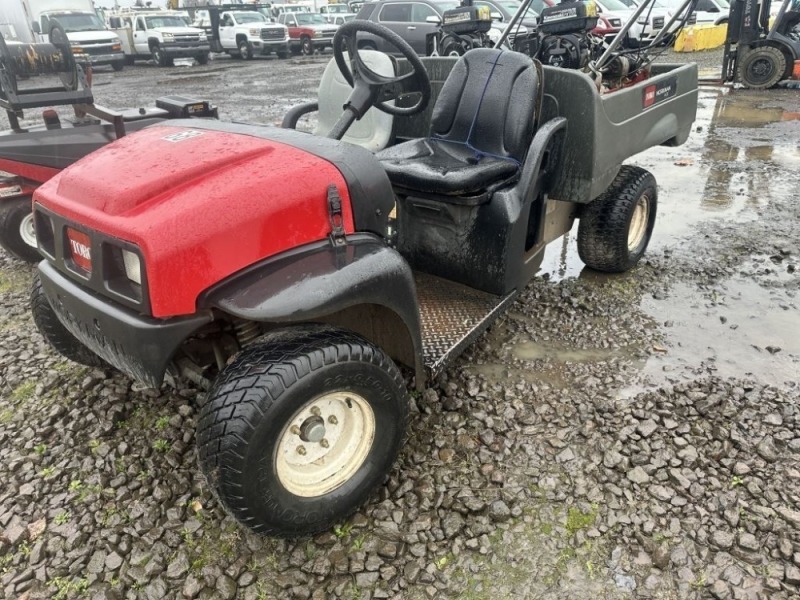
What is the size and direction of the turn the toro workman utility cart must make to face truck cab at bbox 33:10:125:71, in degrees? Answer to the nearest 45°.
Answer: approximately 135° to its right

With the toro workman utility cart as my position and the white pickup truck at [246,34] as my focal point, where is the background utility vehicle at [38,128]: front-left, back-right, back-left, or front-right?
front-left

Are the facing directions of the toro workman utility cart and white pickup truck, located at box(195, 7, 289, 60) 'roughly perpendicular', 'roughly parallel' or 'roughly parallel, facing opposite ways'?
roughly perpendicular

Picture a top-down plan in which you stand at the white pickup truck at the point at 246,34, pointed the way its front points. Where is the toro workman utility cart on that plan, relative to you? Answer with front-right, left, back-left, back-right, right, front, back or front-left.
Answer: front-right

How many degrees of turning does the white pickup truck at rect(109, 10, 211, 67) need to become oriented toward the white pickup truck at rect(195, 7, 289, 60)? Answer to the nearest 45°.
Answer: approximately 45° to its left

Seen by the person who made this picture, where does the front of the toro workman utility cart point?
facing the viewer and to the left of the viewer

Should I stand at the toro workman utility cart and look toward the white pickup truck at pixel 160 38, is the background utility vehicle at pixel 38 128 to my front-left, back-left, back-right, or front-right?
front-left

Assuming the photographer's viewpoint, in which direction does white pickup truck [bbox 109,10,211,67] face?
facing the viewer and to the right of the viewer

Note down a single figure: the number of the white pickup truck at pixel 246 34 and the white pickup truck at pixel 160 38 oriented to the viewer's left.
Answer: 0

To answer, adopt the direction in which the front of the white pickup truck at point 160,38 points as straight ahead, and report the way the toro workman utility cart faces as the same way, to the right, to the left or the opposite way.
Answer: to the right

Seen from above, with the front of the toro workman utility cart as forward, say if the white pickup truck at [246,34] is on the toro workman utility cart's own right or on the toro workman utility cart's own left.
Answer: on the toro workman utility cart's own right

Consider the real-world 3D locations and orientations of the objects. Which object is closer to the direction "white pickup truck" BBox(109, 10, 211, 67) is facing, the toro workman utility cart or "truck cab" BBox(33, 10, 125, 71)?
the toro workman utility cart

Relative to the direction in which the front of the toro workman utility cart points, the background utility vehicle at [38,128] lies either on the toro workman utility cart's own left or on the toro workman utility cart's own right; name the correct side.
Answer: on the toro workman utility cart's own right

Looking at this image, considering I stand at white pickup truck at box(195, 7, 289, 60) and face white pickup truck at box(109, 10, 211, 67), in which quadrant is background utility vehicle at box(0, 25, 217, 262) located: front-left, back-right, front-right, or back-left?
front-left

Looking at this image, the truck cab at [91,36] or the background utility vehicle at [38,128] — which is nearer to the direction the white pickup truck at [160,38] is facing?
the background utility vehicle

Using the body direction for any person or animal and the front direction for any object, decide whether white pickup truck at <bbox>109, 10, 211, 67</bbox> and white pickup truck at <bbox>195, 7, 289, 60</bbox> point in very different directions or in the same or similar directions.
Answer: same or similar directions

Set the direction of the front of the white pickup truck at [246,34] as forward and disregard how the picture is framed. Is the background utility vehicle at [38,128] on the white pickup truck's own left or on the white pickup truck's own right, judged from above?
on the white pickup truck's own right
